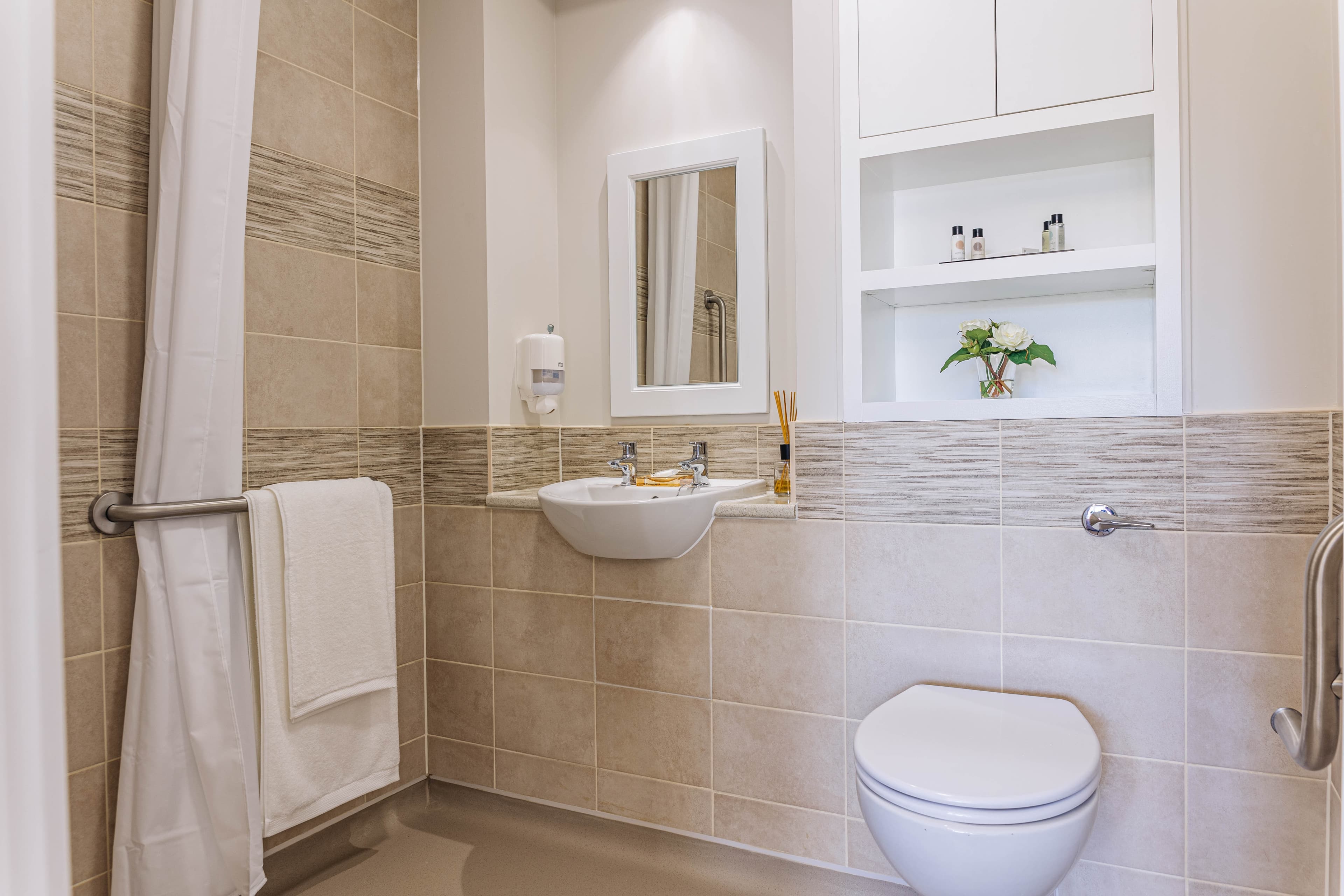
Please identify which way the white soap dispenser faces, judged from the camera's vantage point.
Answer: facing the viewer and to the right of the viewer

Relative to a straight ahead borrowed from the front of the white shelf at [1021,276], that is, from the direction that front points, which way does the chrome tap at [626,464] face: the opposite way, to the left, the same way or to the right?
the same way

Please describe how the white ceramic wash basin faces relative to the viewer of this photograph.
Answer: facing the viewer and to the left of the viewer

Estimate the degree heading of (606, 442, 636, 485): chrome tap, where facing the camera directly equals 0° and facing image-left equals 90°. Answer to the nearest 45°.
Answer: approximately 45°

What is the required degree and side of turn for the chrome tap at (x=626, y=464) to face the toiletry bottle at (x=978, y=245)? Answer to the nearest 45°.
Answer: approximately 90° to its left

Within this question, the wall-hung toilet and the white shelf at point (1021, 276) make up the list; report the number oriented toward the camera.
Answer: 2

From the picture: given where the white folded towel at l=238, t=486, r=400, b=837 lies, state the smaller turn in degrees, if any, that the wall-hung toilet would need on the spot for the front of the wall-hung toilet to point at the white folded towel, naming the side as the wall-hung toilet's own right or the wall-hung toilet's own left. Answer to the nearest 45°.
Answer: approximately 90° to the wall-hung toilet's own right

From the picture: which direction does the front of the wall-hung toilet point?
toward the camera

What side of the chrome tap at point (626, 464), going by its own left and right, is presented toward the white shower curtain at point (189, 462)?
front

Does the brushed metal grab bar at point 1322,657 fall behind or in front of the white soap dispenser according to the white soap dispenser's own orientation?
in front

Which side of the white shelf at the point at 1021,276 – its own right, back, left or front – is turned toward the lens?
front
